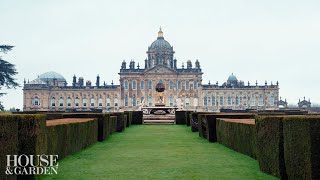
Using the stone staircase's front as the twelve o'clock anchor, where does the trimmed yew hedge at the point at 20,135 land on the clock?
The trimmed yew hedge is roughly at 12 o'clock from the stone staircase.

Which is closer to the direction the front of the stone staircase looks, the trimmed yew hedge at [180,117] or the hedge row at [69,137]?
the hedge row

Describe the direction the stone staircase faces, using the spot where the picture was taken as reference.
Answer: facing the viewer

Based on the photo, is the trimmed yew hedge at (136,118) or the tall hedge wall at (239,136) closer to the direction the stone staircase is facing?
the tall hedge wall

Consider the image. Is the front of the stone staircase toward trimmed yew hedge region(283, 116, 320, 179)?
yes

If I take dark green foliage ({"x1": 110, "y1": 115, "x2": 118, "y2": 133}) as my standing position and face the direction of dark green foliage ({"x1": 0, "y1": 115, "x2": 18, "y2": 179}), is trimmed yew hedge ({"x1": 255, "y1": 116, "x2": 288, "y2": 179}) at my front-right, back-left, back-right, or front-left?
front-left

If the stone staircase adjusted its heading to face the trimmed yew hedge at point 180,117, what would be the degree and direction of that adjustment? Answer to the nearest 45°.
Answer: approximately 45° to its left

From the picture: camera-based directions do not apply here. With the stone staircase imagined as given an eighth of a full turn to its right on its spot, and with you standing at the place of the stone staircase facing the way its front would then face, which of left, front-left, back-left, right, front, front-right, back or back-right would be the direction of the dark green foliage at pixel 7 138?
front-left

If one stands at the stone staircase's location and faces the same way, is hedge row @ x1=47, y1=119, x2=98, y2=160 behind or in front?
in front

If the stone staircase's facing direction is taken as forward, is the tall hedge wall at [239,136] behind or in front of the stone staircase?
in front

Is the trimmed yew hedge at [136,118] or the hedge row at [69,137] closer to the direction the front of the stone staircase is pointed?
the hedge row

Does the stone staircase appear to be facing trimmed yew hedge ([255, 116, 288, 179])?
yes

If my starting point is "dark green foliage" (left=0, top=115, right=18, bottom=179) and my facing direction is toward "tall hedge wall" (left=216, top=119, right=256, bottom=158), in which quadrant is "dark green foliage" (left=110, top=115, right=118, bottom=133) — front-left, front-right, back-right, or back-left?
front-left

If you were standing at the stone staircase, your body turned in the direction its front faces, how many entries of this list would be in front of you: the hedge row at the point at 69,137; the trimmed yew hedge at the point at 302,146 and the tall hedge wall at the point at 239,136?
3
